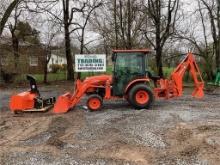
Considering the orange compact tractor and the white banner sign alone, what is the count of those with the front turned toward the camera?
1

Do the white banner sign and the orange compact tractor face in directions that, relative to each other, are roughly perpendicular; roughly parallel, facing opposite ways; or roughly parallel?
roughly perpendicular

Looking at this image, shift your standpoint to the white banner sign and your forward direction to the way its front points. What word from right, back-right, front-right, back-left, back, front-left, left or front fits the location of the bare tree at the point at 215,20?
back-left

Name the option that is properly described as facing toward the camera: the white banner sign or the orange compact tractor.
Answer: the white banner sign

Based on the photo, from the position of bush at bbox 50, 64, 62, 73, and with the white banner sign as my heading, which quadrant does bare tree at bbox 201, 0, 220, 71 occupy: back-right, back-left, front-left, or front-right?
front-left

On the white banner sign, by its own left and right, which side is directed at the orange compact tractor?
front

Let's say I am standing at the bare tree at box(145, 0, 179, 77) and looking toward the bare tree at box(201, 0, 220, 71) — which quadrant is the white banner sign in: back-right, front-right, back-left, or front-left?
back-right

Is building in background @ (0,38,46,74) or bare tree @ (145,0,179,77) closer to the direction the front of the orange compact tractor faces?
the building in background

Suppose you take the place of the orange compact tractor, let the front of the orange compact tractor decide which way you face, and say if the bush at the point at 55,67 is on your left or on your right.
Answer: on your right

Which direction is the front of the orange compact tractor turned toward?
to the viewer's left

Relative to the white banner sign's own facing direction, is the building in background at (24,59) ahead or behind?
behind

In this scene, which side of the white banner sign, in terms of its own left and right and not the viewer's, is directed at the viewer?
front
